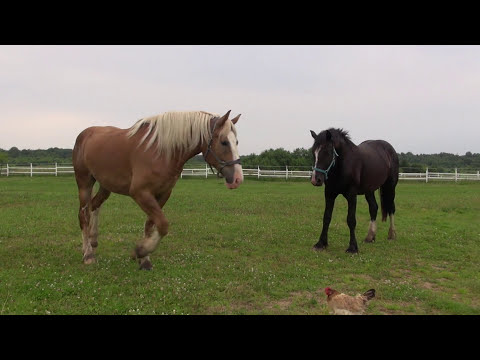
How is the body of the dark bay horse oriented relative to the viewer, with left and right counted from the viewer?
facing the viewer and to the left of the viewer

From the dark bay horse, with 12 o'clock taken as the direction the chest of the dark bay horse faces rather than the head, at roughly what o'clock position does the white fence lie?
The white fence is roughly at 4 o'clock from the dark bay horse.

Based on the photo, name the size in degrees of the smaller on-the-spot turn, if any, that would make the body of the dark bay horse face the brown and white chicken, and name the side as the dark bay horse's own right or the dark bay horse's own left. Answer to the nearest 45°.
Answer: approximately 45° to the dark bay horse's own left

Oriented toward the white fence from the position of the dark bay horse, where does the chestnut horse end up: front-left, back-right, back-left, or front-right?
back-left

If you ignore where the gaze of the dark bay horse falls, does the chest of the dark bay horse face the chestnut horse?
yes

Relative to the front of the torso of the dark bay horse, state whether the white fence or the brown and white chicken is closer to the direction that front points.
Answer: the brown and white chicken

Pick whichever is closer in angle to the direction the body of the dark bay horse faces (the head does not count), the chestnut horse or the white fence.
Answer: the chestnut horse

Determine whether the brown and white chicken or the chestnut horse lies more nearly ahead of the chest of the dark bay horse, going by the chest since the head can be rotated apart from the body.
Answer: the chestnut horse
